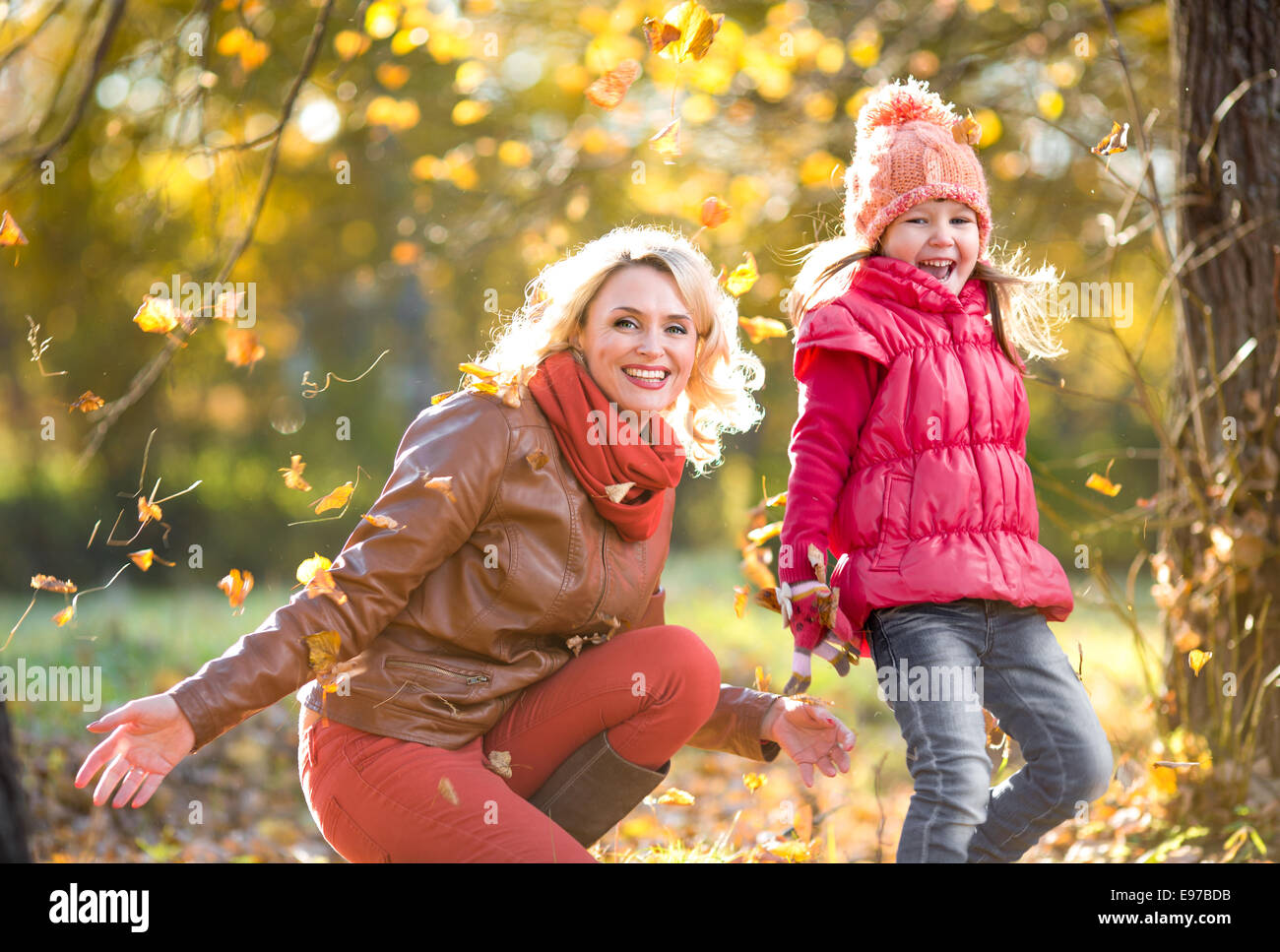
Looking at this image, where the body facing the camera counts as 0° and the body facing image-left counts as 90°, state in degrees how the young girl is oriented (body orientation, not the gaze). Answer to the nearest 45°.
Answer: approximately 315°

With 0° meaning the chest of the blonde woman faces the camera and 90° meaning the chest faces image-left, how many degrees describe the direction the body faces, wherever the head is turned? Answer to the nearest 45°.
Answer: approximately 315°

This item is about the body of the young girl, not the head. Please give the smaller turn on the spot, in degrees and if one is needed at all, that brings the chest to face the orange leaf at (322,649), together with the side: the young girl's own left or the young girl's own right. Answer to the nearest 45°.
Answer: approximately 135° to the young girl's own right

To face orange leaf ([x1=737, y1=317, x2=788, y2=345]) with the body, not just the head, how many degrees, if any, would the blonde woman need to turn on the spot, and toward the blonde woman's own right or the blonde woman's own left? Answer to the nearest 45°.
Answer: approximately 90° to the blonde woman's own left

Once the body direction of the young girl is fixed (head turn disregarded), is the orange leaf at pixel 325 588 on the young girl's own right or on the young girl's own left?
on the young girl's own right

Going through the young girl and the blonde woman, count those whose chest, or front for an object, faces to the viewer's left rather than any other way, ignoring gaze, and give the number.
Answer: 0
